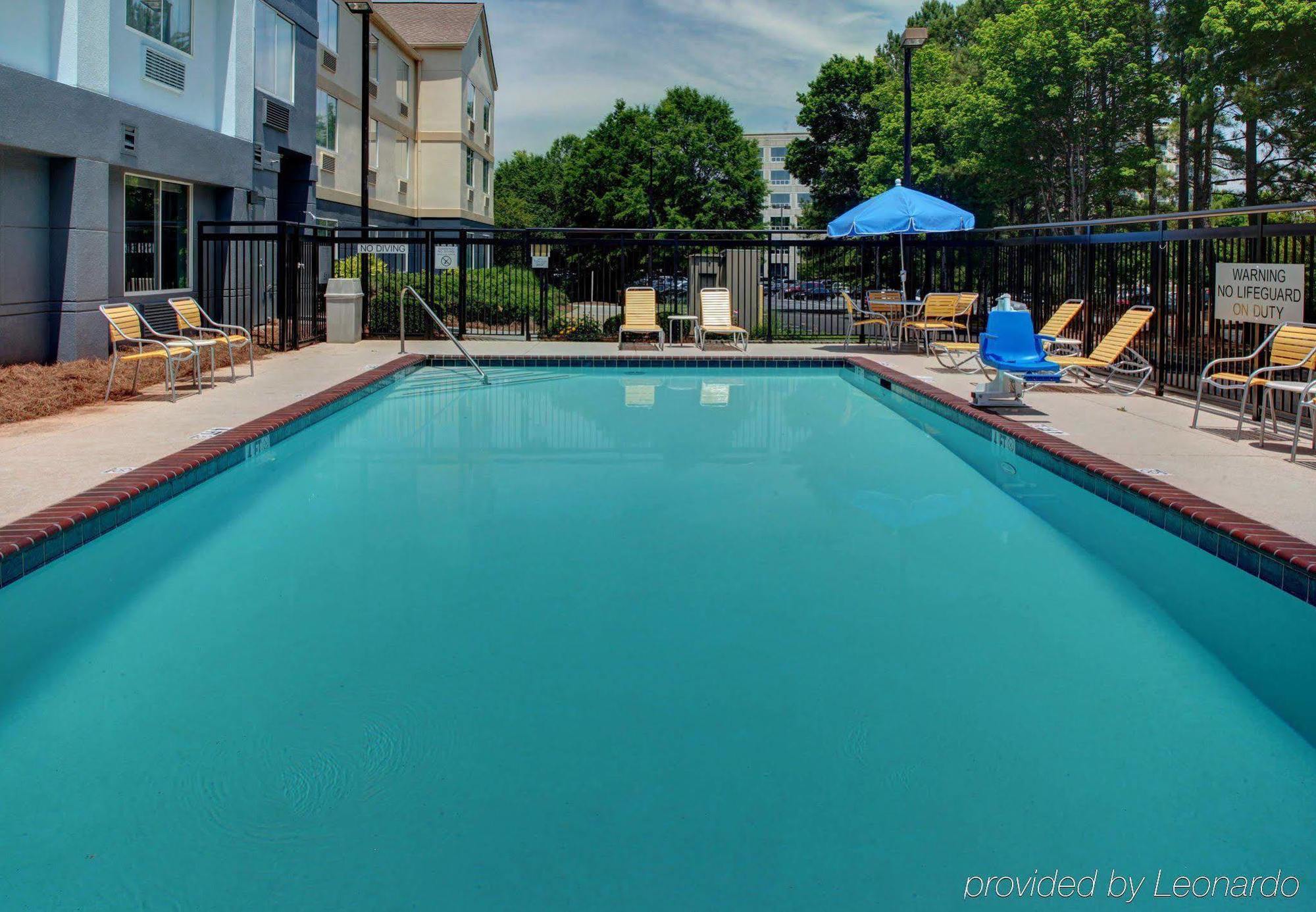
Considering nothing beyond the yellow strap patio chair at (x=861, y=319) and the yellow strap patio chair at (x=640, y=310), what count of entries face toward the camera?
1

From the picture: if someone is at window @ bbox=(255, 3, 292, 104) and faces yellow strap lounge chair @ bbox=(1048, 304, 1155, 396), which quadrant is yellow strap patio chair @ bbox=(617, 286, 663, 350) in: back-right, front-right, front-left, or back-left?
front-left

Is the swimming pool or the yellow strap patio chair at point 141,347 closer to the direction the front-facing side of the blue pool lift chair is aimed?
the swimming pool

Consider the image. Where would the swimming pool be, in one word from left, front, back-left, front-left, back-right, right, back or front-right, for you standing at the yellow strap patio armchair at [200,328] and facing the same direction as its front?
front-right

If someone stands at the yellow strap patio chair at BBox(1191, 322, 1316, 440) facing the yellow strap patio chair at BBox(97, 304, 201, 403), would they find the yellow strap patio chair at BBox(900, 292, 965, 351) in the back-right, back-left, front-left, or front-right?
front-right

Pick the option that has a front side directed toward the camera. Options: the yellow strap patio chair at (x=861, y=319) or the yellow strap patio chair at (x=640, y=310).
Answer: the yellow strap patio chair at (x=640, y=310)

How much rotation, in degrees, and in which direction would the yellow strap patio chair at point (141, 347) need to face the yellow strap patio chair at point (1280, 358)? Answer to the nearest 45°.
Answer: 0° — it already faces it

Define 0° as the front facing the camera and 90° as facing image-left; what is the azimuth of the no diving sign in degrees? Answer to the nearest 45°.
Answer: approximately 0°

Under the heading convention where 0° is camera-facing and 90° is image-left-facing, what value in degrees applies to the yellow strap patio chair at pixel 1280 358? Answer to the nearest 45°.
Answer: approximately 45°

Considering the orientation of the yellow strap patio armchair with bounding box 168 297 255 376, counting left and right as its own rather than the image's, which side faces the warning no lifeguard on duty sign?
front

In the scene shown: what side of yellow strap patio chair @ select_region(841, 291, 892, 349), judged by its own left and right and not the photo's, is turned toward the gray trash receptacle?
back

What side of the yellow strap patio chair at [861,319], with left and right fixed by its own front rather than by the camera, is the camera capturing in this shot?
right

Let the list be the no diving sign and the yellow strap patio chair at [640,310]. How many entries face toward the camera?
2

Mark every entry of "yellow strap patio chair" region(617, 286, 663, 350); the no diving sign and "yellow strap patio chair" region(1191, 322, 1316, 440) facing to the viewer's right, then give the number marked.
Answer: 0

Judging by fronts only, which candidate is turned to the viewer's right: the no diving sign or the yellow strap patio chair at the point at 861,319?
the yellow strap patio chair

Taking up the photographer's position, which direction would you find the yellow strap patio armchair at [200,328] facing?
facing the viewer and to the right of the viewer
